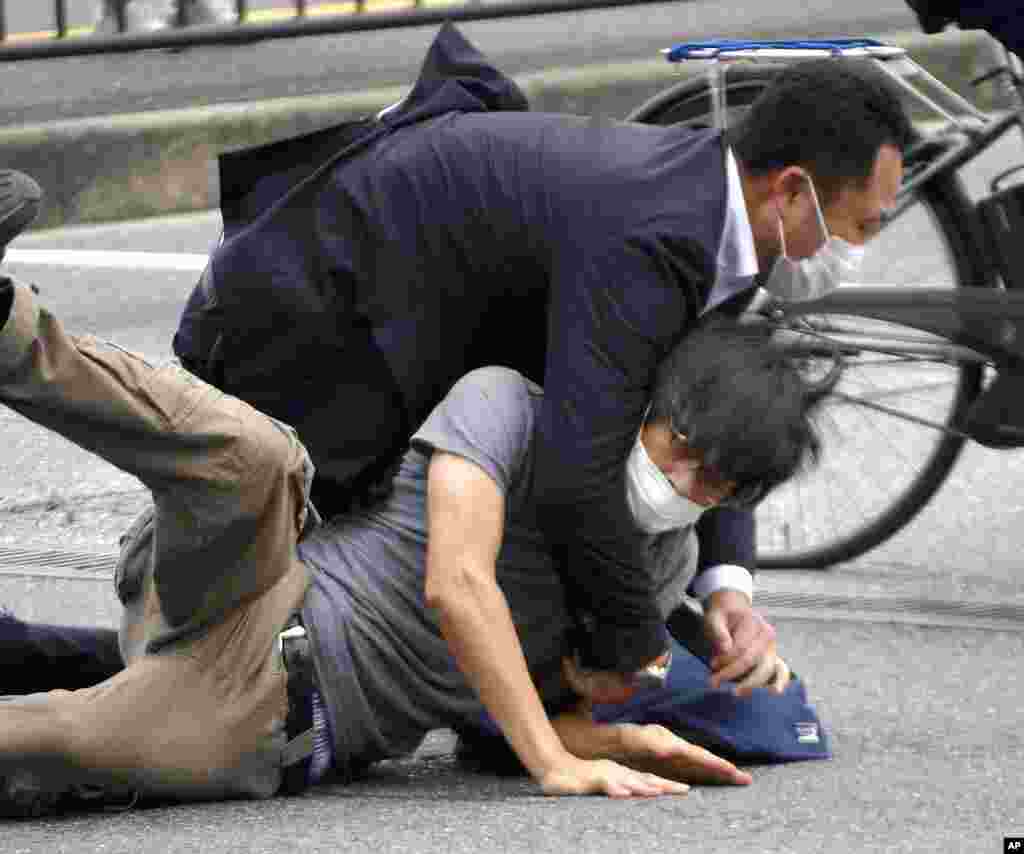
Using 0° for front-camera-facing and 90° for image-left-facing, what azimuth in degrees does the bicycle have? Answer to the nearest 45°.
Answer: approximately 270°

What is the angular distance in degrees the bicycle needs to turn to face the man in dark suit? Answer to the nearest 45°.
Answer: approximately 135° to its right

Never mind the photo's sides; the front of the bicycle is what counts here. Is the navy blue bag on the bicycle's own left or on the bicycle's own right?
on the bicycle's own right
